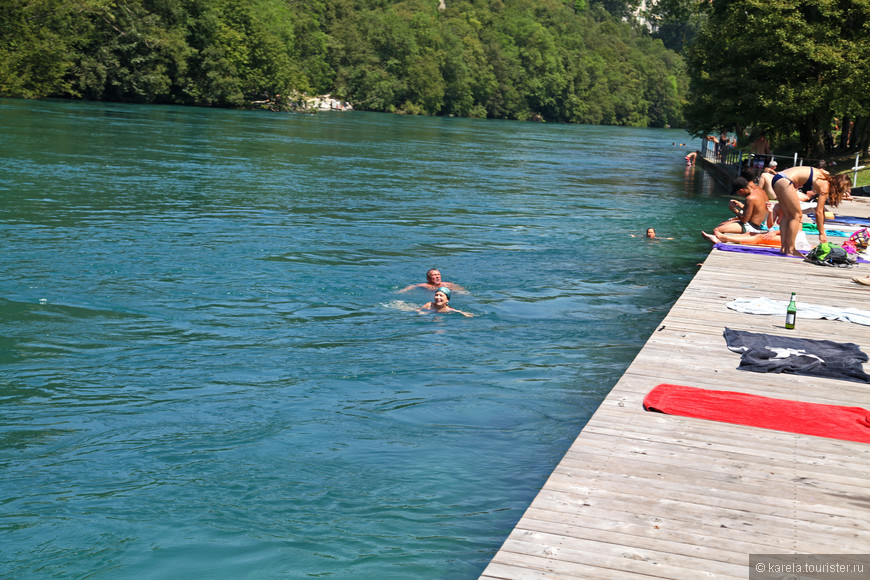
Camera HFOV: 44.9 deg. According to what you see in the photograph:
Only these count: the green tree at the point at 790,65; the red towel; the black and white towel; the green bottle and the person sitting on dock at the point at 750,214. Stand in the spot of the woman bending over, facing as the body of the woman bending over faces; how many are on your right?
3

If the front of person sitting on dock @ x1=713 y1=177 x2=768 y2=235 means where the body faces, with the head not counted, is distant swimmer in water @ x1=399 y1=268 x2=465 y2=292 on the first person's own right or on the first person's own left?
on the first person's own left

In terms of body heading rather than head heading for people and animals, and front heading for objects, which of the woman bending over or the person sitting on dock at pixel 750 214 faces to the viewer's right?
the woman bending over

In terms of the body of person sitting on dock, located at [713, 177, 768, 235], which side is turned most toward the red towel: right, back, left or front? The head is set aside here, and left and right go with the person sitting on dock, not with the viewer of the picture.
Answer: left

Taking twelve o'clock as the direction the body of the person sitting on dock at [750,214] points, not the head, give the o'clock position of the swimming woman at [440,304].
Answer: The swimming woman is roughly at 10 o'clock from the person sitting on dock.

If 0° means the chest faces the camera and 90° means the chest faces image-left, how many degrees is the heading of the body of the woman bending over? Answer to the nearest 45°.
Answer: approximately 270°

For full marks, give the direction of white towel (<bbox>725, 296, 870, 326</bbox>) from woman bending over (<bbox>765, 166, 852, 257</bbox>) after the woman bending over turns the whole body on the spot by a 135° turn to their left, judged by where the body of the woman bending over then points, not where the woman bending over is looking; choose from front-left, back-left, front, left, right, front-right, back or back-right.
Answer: back-left

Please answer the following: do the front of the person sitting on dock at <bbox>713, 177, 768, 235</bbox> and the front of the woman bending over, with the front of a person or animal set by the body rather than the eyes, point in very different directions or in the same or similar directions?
very different directions

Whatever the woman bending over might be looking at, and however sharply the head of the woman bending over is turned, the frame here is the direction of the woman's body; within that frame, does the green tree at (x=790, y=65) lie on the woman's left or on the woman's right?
on the woman's left

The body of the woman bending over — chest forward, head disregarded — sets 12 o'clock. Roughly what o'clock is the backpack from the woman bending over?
The backpack is roughly at 2 o'clock from the woman bending over.

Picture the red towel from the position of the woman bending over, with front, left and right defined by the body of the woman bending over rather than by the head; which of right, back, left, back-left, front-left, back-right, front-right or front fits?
right

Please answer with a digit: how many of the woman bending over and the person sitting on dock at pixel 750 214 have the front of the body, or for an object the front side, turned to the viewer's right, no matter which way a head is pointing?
1
